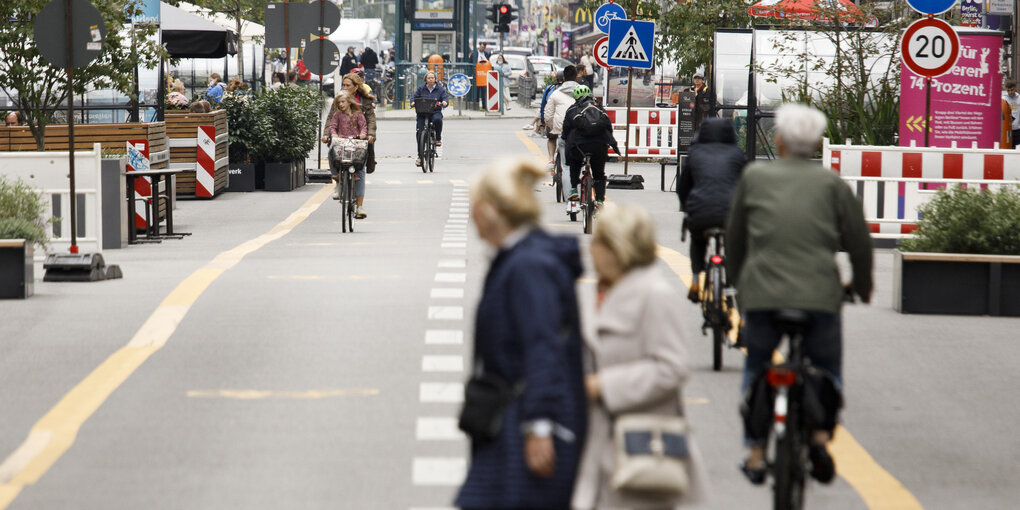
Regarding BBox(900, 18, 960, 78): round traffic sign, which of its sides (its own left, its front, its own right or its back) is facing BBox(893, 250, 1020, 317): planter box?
front

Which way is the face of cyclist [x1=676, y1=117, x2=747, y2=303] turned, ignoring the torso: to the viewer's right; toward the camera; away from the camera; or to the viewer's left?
away from the camera

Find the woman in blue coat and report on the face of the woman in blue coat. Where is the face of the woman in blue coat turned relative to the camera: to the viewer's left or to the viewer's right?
to the viewer's left

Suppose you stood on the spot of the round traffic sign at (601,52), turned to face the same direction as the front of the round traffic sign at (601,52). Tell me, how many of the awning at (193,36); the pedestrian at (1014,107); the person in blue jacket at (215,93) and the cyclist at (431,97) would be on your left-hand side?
1

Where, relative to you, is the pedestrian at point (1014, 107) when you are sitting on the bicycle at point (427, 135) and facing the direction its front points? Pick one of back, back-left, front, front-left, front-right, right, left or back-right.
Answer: left

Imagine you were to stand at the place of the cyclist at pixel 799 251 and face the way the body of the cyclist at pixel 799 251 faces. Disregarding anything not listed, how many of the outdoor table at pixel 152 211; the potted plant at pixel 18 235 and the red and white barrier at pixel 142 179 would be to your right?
0

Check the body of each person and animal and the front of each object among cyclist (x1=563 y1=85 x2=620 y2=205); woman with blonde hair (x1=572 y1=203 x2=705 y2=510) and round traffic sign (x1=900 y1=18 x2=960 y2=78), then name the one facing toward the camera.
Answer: the round traffic sign

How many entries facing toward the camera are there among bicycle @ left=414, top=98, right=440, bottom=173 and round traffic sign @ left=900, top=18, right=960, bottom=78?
2

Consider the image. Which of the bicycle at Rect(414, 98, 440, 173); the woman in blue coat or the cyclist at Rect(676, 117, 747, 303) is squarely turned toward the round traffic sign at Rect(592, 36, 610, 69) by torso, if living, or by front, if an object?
the cyclist

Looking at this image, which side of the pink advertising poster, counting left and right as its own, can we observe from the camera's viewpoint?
front

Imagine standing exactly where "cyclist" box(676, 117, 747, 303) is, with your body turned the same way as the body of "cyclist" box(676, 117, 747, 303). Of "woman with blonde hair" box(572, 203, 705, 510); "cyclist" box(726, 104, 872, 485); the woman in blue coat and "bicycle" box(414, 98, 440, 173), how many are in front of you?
1

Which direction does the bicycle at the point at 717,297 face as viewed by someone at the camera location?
facing away from the viewer

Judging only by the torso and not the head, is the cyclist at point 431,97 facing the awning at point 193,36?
no

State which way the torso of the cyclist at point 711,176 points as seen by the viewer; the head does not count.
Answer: away from the camera

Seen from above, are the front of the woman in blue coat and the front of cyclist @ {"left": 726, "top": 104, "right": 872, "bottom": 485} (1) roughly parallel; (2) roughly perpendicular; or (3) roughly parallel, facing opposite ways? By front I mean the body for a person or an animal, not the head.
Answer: roughly perpendicular

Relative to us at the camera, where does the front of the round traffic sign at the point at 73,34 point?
facing away from the viewer

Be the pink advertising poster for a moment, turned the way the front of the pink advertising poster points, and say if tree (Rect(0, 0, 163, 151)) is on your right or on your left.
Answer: on your right

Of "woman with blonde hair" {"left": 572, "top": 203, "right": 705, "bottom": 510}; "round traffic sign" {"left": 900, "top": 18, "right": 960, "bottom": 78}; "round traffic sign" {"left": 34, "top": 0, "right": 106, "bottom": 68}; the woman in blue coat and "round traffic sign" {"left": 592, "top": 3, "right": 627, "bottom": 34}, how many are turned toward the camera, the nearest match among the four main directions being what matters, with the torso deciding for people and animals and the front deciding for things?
2

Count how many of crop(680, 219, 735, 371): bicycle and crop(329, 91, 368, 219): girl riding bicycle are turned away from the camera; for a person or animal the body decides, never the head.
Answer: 1

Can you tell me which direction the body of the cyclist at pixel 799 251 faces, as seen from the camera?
away from the camera

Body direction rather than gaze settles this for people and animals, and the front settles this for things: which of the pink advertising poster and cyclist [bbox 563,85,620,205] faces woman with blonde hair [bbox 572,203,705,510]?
the pink advertising poster

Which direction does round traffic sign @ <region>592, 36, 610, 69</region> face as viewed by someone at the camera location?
facing the viewer
